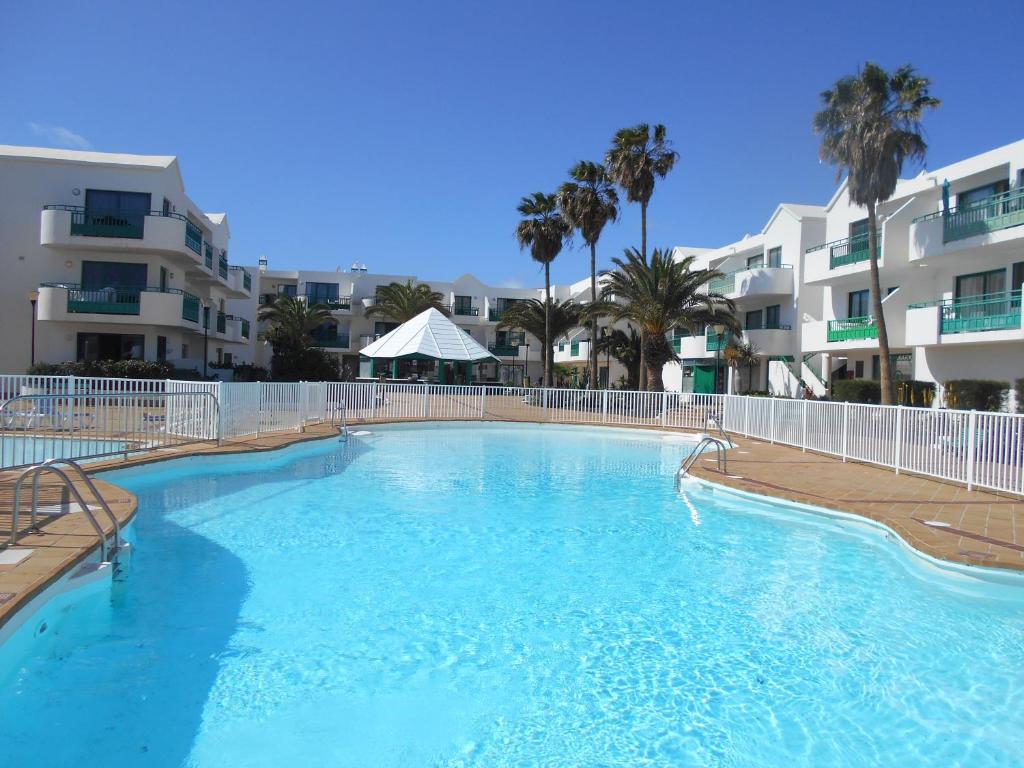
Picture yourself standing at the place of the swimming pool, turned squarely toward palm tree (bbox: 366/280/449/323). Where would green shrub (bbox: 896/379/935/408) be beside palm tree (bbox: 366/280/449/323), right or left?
right

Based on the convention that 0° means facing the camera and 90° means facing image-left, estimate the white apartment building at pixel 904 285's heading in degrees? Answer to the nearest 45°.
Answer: approximately 45°

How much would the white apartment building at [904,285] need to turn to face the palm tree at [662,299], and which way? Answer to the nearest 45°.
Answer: approximately 45° to its right

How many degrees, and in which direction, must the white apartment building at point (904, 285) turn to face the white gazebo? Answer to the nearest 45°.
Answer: approximately 45° to its right
